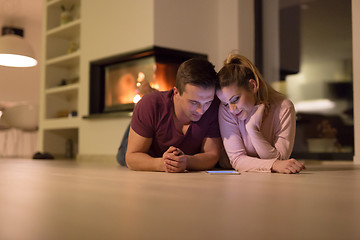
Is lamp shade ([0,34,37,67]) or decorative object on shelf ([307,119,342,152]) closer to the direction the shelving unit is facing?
the lamp shade

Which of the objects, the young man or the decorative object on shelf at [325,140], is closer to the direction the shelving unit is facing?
the young man

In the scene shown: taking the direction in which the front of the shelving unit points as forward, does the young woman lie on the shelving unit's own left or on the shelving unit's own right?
on the shelving unit's own left

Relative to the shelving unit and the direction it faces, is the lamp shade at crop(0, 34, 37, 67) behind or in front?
in front

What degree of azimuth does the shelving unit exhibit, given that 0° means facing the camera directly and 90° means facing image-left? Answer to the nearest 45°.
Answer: approximately 45°

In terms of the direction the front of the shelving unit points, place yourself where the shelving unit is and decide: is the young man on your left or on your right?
on your left

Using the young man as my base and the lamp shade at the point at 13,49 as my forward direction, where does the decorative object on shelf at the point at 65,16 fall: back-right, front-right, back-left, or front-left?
front-right

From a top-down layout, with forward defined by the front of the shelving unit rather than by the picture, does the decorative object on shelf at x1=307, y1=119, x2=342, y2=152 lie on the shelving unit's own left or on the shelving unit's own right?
on the shelving unit's own left
